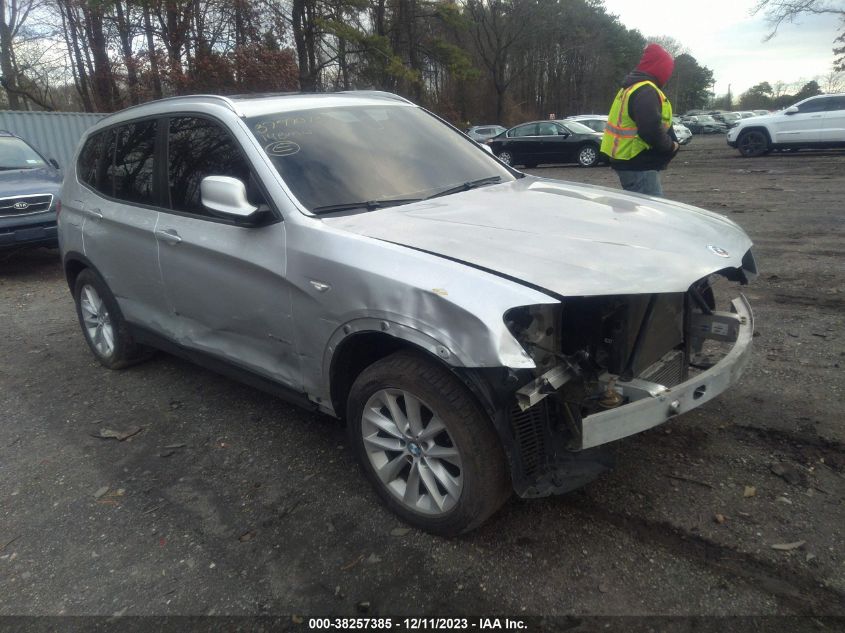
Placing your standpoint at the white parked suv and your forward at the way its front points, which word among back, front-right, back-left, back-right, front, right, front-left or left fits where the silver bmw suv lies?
left

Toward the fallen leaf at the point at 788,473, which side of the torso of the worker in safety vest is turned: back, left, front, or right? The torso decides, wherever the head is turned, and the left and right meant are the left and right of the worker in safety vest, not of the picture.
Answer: right

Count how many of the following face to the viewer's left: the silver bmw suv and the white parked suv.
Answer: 1

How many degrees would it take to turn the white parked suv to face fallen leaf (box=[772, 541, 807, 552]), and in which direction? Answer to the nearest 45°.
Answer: approximately 90° to its left

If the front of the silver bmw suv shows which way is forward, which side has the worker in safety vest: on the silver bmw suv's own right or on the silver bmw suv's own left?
on the silver bmw suv's own left

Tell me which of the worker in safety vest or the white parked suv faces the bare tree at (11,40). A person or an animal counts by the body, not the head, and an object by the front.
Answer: the white parked suv

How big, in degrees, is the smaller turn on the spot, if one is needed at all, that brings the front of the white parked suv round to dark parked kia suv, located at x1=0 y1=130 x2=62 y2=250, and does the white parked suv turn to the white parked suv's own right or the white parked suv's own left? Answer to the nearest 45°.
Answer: approximately 45° to the white parked suv's own left

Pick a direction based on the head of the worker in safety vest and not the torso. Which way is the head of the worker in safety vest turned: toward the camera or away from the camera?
away from the camera

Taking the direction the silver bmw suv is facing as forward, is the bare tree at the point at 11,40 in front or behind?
behind

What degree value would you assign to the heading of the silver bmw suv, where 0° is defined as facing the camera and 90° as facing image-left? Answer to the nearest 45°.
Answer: approximately 315°

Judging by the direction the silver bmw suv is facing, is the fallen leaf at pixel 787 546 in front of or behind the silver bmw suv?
in front

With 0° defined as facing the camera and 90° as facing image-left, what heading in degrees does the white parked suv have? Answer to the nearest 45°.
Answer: approximately 90°

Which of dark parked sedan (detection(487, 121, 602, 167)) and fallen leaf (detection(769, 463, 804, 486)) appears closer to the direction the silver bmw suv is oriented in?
the fallen leaf

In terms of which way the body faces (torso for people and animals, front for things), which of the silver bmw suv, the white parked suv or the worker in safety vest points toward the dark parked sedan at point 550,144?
the white parked suv

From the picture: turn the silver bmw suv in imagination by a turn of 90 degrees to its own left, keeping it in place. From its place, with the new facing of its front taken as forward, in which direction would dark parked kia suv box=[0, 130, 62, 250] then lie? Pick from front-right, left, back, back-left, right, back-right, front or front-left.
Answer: left

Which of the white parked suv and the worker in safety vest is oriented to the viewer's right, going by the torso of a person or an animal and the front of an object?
the worker in safety vest
